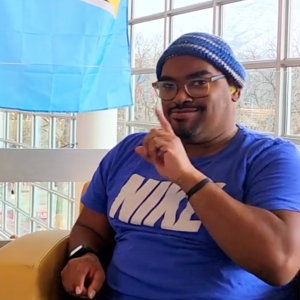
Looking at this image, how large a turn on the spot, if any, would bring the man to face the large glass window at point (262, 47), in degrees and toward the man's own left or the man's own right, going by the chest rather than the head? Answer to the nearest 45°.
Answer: approximately 135° to the man's own right

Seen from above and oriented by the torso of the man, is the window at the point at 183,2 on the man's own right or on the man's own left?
on the man's own right

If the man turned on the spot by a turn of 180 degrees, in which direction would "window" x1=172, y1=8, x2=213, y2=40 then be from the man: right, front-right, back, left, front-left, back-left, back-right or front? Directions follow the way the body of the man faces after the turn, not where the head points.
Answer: front-left

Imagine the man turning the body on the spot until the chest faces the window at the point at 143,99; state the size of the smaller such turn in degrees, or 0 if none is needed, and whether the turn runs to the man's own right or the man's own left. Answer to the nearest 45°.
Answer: approximately 135° to the man's own right

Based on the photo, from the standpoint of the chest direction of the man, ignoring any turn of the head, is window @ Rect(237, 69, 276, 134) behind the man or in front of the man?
behind

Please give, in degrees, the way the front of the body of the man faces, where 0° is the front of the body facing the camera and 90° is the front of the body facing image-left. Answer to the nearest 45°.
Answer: approximately 45°

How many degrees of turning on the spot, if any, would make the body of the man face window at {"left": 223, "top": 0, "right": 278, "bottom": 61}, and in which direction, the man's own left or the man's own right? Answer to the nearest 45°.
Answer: approximately 135° to the man's own right

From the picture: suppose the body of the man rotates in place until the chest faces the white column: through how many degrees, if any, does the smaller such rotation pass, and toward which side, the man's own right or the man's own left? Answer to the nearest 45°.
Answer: approximately 135° to the man's own right

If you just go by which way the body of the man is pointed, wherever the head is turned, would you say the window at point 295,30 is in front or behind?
behind

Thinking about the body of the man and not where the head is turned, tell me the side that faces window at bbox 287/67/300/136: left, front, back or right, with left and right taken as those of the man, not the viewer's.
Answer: back

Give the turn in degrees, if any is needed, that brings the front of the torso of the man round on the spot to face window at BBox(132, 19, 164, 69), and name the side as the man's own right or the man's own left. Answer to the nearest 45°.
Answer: approximately 135° to the man's own right

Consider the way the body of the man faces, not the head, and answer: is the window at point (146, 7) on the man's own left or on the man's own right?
on the man's own right
